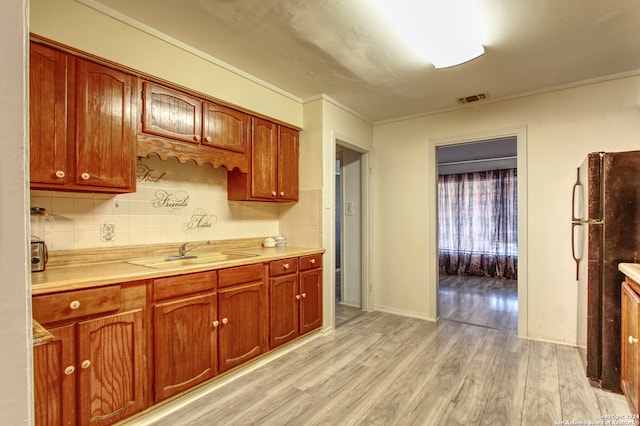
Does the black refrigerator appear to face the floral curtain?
no

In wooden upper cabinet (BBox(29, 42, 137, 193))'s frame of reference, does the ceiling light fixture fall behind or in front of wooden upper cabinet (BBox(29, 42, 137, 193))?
in front

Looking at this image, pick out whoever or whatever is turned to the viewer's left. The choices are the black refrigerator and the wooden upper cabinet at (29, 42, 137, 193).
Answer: the black refrigerator

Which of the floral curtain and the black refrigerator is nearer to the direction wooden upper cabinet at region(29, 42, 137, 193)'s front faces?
the black refrigerator

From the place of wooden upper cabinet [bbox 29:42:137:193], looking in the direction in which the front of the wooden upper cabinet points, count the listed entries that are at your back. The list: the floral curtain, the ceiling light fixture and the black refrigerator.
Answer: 0

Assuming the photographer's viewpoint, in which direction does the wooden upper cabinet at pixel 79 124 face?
facing the viewer and to the right of the viewer

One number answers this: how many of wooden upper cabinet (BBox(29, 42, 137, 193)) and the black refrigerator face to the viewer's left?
1

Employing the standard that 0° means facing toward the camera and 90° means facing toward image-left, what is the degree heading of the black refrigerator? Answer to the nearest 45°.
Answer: approximately 90°

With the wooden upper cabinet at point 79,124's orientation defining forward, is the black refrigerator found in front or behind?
in front
